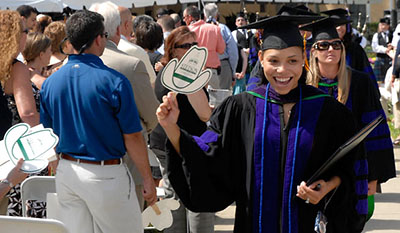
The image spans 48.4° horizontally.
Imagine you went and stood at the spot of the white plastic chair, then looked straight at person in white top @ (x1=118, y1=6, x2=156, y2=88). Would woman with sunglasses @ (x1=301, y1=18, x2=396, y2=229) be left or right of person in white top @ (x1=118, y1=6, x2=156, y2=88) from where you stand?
right

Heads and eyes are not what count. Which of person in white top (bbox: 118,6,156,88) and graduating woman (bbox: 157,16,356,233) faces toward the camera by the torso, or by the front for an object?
the graduating woman

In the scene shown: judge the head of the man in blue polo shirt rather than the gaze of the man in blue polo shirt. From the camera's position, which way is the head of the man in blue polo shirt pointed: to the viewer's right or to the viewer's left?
to the viewer's right

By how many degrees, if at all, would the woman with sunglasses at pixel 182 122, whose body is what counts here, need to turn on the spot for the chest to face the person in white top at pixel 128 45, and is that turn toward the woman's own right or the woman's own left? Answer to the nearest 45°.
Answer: approximately 135° to the woman's own left

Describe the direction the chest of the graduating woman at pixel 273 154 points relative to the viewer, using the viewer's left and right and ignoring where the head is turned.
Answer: facing the viewer

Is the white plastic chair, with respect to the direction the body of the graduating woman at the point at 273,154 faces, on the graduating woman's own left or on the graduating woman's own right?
on the graduating woman's own right

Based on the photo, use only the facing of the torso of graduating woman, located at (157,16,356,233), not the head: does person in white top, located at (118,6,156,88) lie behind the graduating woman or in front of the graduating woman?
behind
